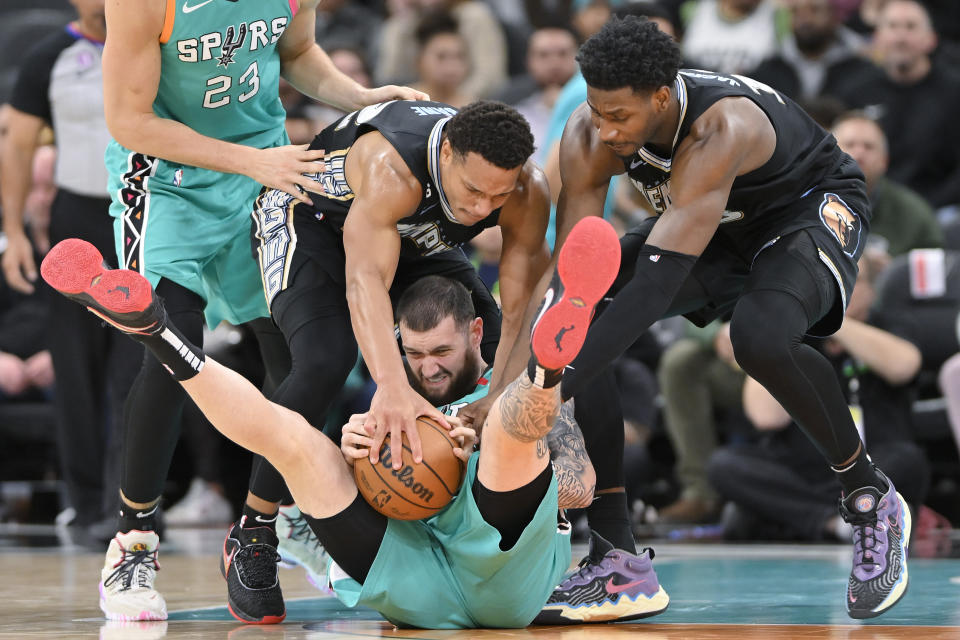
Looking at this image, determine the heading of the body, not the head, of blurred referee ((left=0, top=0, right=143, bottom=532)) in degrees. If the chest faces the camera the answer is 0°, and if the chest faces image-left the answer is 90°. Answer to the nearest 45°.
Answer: approximately 315°

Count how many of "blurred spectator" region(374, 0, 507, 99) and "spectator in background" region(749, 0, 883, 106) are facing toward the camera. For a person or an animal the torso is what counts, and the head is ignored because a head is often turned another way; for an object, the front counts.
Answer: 2
